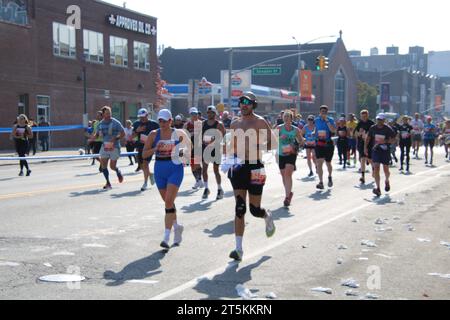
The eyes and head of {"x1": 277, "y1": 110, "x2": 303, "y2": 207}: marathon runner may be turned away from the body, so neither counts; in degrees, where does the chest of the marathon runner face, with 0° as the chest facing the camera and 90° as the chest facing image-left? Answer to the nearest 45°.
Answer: approximately 0°

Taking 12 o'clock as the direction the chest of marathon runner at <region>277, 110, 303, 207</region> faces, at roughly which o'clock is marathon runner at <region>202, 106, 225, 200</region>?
marathon runner at <region>202, 106, 225, 200</region> is roughly at 4 o'clock from marathon runner at <region>277, 110, 303, 207</region>.

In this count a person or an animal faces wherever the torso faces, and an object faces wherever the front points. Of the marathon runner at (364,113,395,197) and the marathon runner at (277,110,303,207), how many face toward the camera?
2

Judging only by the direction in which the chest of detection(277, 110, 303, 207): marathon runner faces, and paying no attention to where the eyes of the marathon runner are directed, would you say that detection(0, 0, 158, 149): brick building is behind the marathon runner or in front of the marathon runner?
behind
